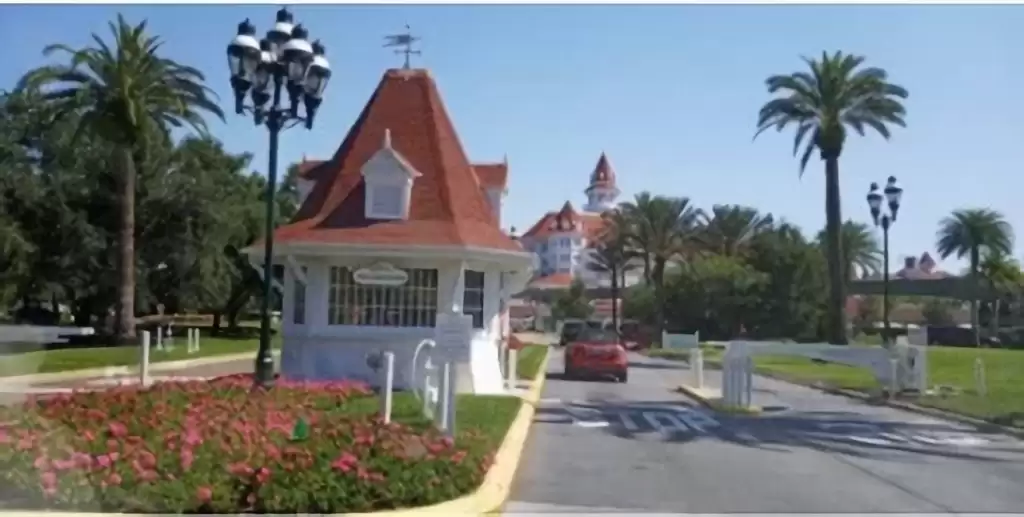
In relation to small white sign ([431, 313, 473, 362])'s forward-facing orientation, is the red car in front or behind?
behind

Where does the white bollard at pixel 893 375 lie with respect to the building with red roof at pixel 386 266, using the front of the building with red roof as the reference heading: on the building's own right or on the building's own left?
on the building's own left

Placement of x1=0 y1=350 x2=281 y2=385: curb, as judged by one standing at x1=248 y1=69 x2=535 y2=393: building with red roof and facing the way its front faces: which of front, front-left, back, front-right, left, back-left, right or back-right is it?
back-right

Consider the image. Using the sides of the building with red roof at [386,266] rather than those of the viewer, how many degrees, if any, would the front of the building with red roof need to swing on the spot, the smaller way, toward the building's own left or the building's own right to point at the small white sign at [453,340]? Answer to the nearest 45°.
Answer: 0° — it already faces it

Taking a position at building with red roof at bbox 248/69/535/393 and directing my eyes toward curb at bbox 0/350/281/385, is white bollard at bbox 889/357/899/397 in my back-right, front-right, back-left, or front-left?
back-right

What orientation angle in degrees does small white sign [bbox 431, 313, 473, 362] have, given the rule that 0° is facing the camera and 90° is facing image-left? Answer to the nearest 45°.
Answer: approximately 0°

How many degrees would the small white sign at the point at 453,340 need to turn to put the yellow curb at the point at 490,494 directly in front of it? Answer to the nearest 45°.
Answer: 0° — it already faces it

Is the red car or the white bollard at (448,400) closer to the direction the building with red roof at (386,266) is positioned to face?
the white bollard

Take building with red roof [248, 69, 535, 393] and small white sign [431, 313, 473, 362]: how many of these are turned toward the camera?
2
